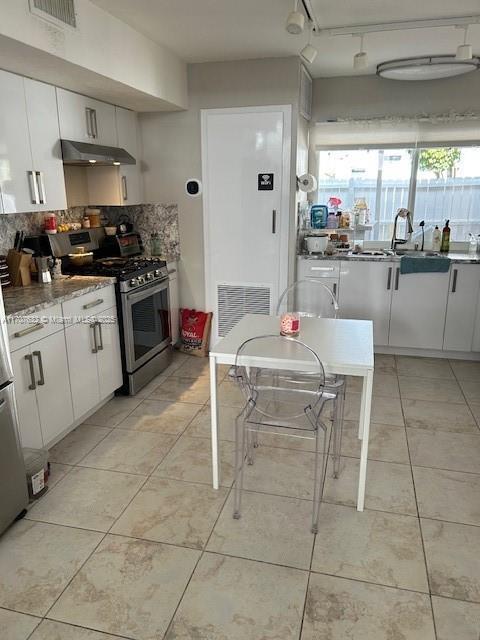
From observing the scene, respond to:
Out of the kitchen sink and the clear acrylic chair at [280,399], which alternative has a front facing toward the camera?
the kitchen sink

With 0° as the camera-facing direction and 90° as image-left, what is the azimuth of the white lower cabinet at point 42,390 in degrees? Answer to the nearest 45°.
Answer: approximately 315°

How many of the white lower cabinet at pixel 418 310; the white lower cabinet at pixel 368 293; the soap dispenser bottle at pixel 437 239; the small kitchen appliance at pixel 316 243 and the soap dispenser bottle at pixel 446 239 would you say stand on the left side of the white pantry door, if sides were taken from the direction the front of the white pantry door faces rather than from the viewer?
5

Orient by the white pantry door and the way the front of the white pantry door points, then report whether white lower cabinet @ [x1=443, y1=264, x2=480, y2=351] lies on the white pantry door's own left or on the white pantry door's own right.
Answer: on the white pantry door's own left

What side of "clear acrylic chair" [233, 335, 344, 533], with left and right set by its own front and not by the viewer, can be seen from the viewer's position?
back

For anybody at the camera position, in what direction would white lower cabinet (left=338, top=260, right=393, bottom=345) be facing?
facing the viewer

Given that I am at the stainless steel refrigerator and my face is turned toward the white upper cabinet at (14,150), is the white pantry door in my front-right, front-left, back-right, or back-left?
front-right

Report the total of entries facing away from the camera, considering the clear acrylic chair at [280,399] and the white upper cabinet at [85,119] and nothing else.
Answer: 1

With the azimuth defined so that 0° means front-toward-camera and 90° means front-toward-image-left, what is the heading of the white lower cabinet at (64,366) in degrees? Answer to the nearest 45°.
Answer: approximately 315°

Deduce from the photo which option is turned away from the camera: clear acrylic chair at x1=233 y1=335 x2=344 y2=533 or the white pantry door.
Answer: the clear acrylic chair

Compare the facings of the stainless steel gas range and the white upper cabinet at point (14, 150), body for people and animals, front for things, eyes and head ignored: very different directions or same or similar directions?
same or similar directions

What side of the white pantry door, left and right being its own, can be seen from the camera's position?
front

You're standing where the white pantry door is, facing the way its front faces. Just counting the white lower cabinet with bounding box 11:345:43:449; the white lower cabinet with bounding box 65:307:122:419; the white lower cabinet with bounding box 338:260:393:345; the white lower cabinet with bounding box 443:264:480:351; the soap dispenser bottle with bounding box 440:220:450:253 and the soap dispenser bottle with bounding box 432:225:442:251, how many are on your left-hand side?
4

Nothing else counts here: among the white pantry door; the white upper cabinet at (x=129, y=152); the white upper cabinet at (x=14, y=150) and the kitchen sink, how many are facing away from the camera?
0

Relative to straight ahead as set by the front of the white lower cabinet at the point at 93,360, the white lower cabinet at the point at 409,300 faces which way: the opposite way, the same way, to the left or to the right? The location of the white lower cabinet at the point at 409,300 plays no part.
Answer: to the right

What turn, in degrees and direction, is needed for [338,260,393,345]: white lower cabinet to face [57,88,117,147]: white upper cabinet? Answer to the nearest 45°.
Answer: approximately 45° to its right

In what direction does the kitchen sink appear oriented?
toward the camera

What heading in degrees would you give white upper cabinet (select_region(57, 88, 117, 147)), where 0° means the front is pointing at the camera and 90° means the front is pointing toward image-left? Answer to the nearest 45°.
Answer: approximately 315°

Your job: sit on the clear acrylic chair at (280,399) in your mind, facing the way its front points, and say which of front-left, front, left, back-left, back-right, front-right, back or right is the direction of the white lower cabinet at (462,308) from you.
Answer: front-right
